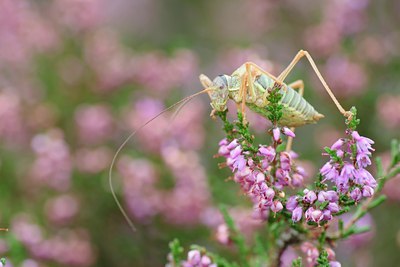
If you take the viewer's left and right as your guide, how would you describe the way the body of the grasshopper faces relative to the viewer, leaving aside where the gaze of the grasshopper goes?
facing to the left of the viewer
